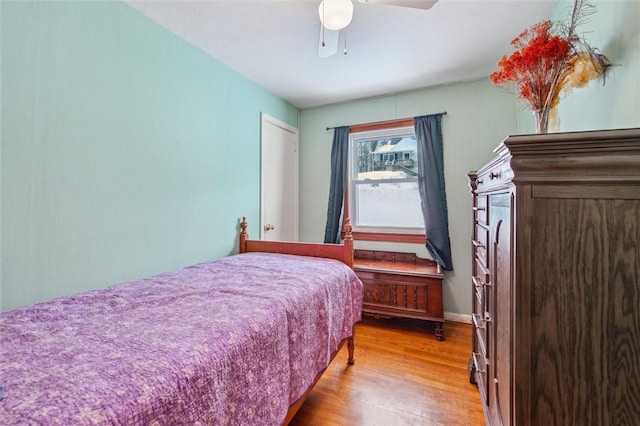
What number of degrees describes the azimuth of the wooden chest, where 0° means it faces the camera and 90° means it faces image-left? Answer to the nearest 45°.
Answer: approximately 0°

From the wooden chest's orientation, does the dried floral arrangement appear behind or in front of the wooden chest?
in front
